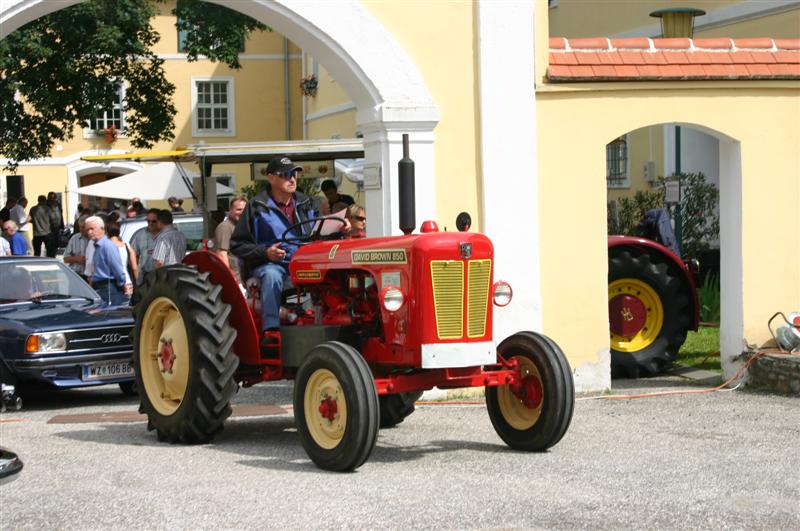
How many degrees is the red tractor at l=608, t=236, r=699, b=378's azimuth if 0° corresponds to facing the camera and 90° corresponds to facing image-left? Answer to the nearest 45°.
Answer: approximately 90°

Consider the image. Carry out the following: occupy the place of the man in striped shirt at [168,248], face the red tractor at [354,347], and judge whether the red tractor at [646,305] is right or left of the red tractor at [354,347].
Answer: left

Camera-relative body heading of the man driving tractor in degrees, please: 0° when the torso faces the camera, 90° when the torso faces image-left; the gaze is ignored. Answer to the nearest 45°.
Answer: approximately 315°

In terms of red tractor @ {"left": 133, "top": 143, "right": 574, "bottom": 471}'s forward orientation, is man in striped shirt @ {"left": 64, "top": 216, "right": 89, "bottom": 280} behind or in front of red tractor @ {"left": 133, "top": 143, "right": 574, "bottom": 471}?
behind

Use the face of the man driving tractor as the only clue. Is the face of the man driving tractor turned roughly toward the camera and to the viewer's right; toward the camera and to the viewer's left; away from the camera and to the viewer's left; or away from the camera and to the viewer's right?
toward the camera and to the viewer's right

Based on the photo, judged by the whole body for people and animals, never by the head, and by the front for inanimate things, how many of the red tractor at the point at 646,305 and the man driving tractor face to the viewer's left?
1

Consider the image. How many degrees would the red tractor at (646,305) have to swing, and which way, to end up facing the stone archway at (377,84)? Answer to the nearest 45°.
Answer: approximately 45° to its left

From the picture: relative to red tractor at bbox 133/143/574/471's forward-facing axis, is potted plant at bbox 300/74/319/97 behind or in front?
behind
